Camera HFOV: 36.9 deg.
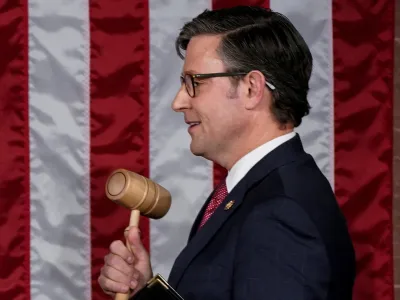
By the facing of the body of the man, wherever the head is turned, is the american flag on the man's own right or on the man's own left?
on the man's own right

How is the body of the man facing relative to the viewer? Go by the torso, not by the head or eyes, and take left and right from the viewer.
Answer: facing to the left of the viewer

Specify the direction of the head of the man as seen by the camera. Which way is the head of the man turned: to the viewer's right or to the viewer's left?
to the viewer's left
